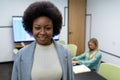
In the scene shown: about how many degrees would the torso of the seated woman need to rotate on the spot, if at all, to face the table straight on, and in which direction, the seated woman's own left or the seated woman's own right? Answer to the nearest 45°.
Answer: approximately 45° to the seated woman's own left

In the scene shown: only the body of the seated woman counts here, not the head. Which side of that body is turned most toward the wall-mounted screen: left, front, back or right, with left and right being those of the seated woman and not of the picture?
right

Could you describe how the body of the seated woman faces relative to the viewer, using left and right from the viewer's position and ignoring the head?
facing the viewer and to the left of the viewer

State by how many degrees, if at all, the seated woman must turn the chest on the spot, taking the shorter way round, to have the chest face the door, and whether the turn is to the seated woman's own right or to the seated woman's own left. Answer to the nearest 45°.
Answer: approximately 135° to the seated woman's own right

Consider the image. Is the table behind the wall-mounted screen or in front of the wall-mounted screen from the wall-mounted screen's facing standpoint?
in front

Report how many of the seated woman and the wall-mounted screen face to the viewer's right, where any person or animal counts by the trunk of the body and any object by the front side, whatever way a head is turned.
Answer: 0

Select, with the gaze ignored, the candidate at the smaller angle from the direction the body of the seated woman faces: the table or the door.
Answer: the table

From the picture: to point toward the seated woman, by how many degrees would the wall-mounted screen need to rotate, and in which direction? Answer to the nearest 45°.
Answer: approximately 45° to its left

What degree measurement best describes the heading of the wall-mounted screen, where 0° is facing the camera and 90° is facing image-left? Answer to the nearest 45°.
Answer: approximately 0°
